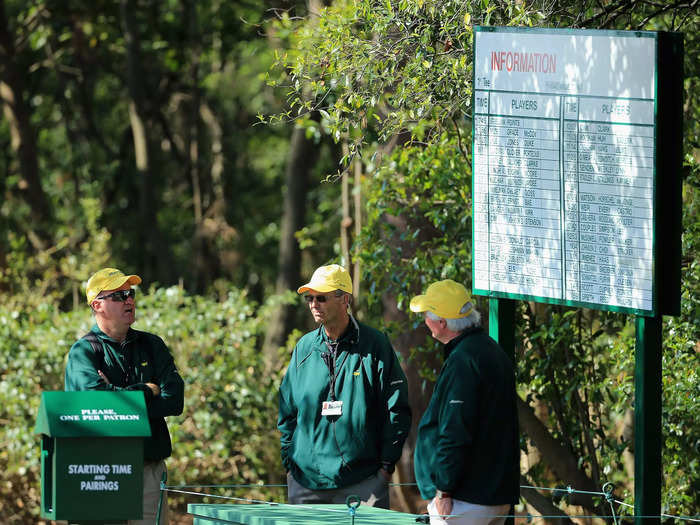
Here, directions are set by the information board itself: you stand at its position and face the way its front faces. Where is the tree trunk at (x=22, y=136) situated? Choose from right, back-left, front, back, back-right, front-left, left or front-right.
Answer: right

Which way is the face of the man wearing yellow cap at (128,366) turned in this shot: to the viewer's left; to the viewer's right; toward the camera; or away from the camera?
to the viewer's right

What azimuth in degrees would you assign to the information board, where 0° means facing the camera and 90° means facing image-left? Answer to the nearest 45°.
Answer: approximately 45°

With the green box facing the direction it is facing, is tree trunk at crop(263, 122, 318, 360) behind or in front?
behind

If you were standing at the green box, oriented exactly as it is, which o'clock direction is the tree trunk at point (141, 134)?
The tree trunk is roughly at 6 o'clock from the green box.

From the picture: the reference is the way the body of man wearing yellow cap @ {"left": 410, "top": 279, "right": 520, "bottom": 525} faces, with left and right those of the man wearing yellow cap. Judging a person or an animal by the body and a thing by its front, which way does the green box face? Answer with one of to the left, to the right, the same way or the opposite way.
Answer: to the left

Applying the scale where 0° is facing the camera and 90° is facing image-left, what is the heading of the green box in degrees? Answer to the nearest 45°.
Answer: approximately 0°

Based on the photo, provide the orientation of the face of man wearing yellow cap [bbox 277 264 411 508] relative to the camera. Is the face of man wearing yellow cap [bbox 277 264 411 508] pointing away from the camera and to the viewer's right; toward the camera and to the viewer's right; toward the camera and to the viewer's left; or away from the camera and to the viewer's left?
toward the camera and to the viewer's left

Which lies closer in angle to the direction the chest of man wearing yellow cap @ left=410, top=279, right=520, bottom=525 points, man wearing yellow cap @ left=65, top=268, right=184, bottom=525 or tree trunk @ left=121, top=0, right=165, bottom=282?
the man wearing yellow cap

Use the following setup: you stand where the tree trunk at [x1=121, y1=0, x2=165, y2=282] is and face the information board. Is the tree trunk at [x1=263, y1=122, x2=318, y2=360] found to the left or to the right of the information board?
left

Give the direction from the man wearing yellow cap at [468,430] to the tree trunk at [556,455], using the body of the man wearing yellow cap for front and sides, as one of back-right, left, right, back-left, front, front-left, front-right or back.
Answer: right

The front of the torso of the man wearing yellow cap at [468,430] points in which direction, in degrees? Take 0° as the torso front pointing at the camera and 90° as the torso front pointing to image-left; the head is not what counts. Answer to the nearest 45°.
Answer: approximately 90°
